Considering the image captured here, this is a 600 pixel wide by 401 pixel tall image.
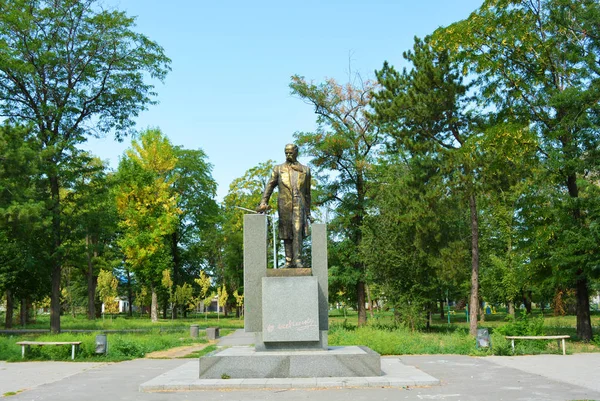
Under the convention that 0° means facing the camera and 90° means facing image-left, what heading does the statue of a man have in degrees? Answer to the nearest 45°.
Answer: approximately 0°

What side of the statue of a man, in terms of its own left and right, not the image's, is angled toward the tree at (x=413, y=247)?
back

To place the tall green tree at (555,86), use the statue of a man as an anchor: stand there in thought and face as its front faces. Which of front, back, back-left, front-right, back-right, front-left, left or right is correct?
back-left

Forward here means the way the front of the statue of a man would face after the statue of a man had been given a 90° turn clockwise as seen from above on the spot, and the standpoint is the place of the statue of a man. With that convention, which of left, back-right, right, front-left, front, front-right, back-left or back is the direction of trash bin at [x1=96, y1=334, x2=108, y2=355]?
front-right

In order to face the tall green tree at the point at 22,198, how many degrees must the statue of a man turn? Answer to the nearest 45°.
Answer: approximately 135° to its right

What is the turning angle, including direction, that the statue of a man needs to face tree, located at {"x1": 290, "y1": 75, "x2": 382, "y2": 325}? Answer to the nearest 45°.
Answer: approximately 180°

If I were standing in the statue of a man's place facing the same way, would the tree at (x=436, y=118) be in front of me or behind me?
behind
